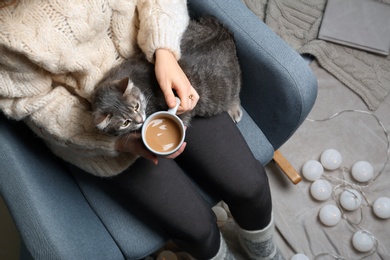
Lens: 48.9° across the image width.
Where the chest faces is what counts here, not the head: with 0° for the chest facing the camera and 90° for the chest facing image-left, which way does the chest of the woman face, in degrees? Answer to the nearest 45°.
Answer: approximately 315°

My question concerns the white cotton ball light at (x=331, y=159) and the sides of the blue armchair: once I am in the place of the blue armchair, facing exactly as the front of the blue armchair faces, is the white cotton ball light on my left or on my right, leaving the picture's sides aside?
on my left

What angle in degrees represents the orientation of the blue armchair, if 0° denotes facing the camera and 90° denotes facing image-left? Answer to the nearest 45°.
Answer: approximately 315°

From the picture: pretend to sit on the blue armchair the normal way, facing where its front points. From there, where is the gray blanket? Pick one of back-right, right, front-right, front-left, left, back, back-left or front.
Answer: left

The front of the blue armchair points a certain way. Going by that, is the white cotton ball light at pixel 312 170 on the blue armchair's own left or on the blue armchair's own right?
on the blue armchair's own left

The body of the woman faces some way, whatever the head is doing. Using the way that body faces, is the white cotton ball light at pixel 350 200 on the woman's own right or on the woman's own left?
on the woman's own left

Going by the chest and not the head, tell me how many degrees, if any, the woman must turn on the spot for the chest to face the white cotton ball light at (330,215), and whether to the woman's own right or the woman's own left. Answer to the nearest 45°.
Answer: approximately 45° to the woman's own left
